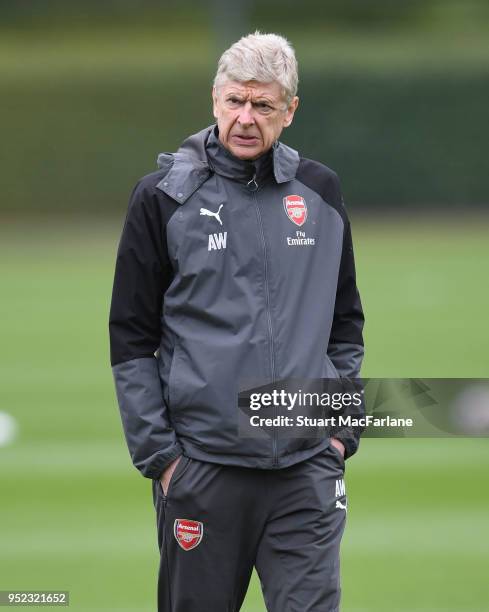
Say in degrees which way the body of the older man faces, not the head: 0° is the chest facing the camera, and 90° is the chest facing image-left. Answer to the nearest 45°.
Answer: approximately 0°
